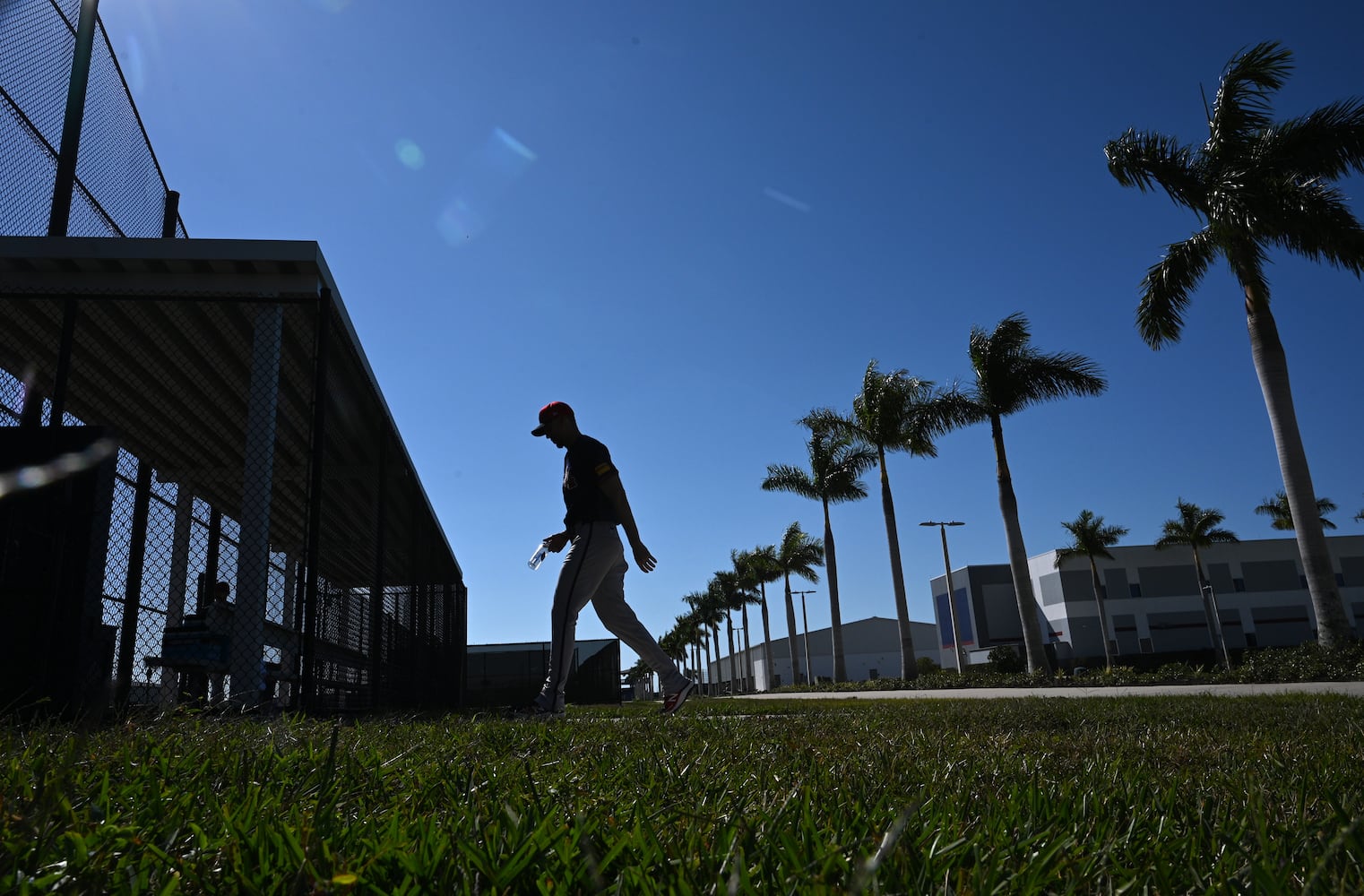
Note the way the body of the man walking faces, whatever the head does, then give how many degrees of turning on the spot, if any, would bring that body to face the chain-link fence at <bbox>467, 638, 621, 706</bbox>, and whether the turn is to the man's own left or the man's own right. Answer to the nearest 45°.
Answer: approximately 90° to the man's own right

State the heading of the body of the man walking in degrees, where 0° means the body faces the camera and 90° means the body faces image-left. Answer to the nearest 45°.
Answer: approximately 90°

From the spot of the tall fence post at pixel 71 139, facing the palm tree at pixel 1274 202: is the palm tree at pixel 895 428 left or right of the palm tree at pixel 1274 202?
left

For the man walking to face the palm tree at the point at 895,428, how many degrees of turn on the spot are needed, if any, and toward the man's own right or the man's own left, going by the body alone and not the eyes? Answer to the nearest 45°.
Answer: approximately 135° to the man's own right

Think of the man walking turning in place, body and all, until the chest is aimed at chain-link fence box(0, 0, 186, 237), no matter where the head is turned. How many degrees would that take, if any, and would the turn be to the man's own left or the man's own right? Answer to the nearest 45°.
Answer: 0° — they already face it

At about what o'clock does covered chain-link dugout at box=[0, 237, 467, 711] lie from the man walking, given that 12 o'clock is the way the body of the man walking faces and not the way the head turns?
The covered chain-link dugout is roughly at 1 o'clock from the man walking.

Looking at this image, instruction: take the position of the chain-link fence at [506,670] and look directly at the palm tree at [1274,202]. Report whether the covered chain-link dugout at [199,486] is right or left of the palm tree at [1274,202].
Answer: right

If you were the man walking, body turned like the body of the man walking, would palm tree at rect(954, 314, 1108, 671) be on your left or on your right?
on your right

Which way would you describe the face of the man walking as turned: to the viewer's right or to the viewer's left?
to the viewer's left
